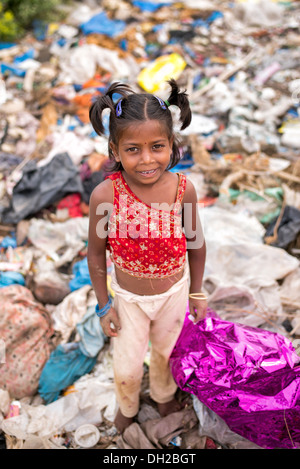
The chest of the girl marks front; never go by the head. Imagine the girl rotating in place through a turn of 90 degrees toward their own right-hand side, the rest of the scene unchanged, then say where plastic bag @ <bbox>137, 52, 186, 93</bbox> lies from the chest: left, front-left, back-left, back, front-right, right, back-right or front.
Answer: right

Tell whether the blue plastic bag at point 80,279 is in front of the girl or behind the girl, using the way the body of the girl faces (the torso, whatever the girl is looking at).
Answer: behind

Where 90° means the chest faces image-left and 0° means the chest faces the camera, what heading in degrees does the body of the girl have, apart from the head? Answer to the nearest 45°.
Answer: approximately 0°

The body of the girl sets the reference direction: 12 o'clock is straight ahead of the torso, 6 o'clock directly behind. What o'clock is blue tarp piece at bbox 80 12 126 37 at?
The blue tarp piece is roughly at 6 o'clock from the girl.

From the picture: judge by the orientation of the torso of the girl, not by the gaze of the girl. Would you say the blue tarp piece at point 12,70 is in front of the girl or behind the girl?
behind

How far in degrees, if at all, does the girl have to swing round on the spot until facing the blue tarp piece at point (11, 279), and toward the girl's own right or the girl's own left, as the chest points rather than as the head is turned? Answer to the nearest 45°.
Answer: approximately 135° to the girl's own right

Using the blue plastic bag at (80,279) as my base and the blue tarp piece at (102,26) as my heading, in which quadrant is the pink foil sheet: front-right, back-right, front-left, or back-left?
back-right

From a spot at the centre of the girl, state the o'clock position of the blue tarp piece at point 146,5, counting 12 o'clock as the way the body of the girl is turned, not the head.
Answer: The blue tarp piece is roughly at 6 o'clock from the girl.
